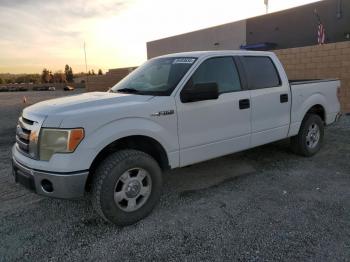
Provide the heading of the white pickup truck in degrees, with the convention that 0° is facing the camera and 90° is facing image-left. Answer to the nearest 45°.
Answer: approximately 45°
